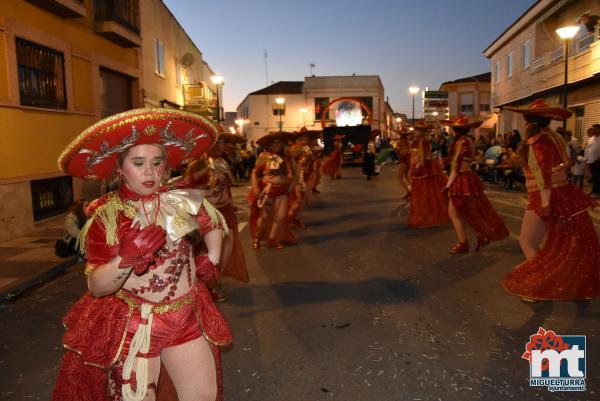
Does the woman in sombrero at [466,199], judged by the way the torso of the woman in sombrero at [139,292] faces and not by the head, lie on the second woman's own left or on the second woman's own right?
on the second woman's own left

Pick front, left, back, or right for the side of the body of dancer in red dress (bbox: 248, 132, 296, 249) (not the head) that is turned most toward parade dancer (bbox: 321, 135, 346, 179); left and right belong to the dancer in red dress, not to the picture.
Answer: back

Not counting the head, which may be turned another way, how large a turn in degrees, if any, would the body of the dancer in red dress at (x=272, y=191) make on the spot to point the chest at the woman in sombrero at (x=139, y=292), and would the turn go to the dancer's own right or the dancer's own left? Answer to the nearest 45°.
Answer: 0° — they already face them

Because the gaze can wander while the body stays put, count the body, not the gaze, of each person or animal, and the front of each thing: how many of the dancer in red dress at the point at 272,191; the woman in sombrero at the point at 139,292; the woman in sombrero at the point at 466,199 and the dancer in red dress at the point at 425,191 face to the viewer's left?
2

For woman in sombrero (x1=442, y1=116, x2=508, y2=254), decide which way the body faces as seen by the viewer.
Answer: to the viewer's left

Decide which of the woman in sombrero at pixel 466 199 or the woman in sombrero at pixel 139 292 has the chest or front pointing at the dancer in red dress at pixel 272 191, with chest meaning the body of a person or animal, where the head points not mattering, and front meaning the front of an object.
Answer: the woman in sombrero at pixel 466 199

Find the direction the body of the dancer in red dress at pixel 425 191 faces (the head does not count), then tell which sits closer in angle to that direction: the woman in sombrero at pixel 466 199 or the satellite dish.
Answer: the satellite dish

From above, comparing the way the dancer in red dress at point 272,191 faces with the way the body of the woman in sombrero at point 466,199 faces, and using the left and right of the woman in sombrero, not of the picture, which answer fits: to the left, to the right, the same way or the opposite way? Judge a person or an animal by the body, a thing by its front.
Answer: to the left

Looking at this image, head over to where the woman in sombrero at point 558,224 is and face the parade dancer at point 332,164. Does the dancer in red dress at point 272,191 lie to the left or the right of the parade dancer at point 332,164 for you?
left
